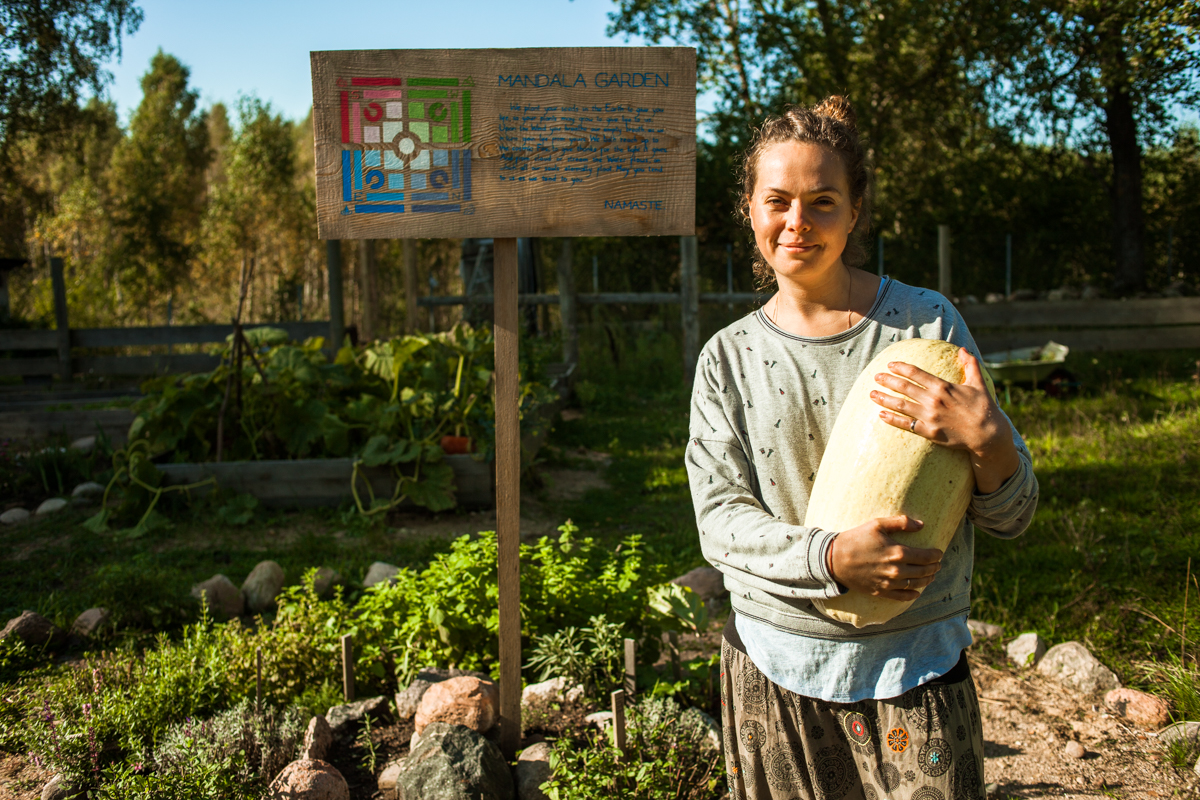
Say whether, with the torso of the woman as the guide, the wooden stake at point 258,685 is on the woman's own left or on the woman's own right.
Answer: on the woman's own right

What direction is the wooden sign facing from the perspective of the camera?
toward the camera

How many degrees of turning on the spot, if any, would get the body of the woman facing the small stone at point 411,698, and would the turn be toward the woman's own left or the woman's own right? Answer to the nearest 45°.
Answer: approximately 135° to the woman's own right

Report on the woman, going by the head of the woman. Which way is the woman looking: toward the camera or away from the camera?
toward the camera

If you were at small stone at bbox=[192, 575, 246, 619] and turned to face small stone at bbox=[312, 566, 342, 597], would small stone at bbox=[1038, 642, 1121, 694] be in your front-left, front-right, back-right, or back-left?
front-right

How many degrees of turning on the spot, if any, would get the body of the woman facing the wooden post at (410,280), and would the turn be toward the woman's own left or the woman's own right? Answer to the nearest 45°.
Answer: approximately 135° to the woman's own right

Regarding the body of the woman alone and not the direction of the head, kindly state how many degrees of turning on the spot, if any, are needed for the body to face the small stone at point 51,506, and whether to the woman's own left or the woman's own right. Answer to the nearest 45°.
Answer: approximately 135° to the woman's own right

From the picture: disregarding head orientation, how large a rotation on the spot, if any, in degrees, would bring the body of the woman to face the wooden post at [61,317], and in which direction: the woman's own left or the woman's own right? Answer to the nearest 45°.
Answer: approximately 135° to the woman's own right

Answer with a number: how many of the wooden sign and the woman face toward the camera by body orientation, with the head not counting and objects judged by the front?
2

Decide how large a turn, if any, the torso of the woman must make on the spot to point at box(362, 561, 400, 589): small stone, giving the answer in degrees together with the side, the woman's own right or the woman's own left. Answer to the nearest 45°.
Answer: approximately 135° to the woman's own right

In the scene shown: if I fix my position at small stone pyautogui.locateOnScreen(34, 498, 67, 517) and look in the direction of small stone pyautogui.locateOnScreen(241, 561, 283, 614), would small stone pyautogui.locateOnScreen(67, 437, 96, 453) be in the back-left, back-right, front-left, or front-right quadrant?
back-left

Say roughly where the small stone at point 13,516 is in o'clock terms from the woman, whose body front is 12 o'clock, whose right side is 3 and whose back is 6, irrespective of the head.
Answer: The small stone is roughly at 4 o'clock from the woman.

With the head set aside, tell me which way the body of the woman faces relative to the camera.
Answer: toward the camera
